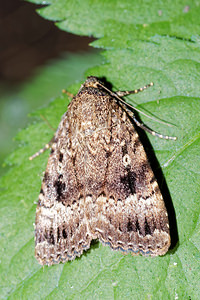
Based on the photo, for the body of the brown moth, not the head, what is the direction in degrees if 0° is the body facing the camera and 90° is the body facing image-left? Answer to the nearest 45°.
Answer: approximately 180°
